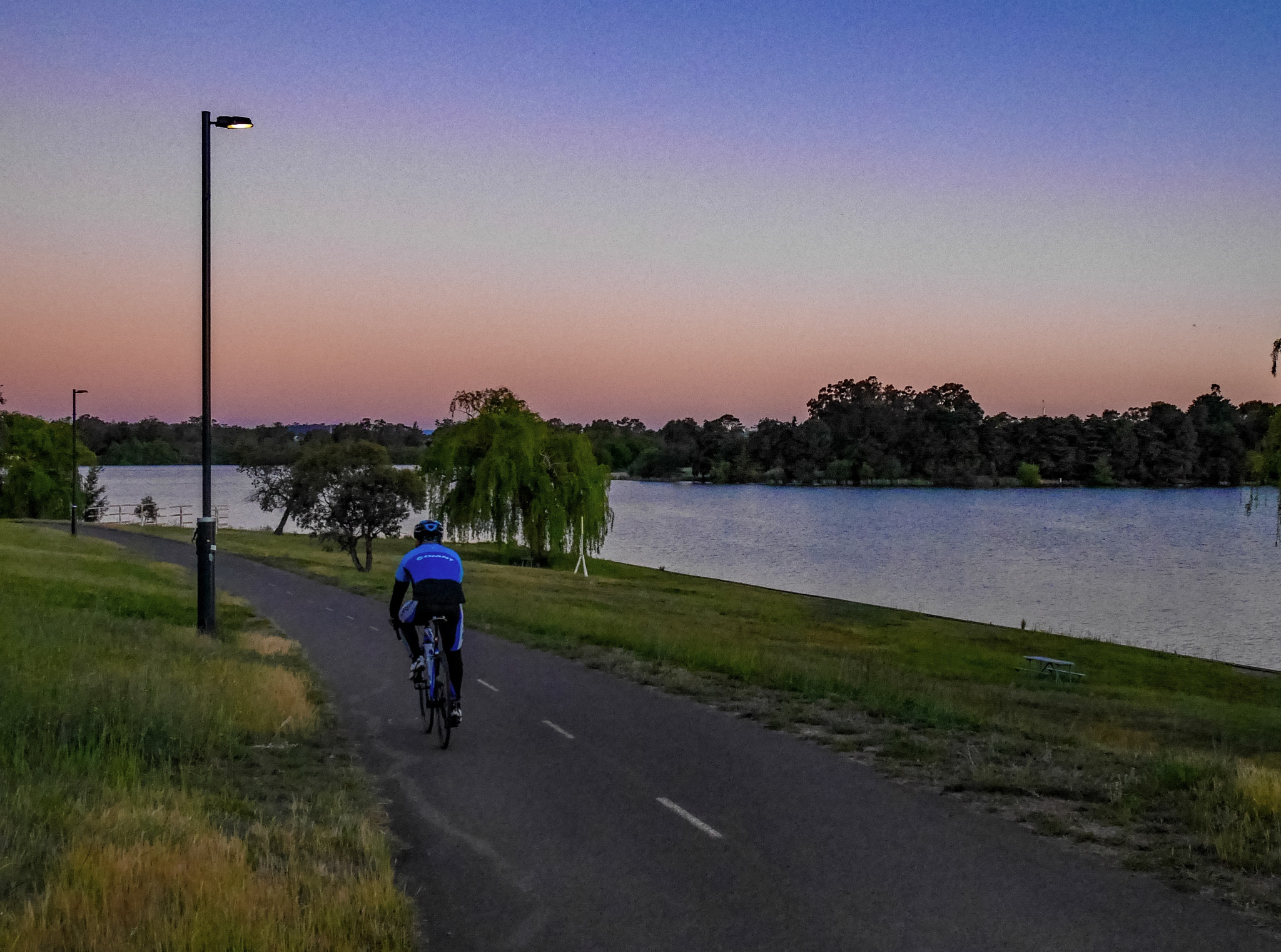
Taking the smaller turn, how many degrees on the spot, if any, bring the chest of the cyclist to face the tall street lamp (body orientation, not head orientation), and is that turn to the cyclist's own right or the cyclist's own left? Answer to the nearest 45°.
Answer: approximately 45° to the cyclist's own left

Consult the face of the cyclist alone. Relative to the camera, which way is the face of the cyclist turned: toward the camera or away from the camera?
away from the camera

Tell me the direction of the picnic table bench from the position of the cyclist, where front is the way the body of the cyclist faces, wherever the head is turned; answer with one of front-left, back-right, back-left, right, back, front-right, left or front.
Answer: front-right

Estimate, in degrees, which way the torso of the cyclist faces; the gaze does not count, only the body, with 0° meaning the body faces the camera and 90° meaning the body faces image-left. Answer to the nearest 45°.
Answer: approximately 180°
